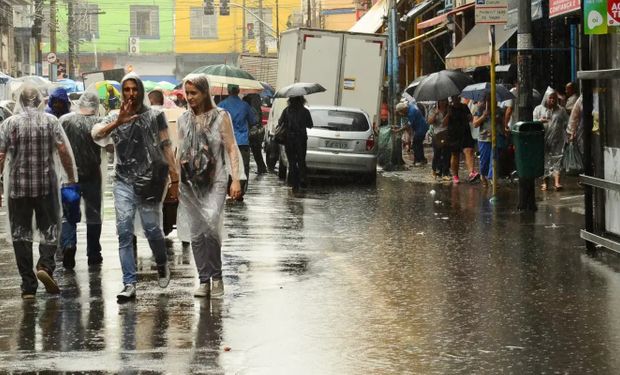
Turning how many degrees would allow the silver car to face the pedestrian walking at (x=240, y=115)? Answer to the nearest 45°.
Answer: approximately 135° to its left

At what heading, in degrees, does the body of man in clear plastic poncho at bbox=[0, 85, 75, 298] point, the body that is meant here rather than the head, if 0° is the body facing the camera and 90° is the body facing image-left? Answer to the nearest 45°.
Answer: approximately 180°

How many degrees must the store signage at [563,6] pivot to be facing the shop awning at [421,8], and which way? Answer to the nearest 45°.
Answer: approximately 135° to its right

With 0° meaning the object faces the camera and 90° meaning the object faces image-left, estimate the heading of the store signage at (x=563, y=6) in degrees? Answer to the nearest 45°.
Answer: approximately 45°

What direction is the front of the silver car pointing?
away from the camera

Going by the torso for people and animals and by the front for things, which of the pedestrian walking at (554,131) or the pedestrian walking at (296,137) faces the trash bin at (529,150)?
the pedestrian walking at (554,131)

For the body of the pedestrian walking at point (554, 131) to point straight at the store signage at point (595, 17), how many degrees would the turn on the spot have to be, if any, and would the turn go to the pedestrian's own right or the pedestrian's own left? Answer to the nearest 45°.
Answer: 0° — they already face it
